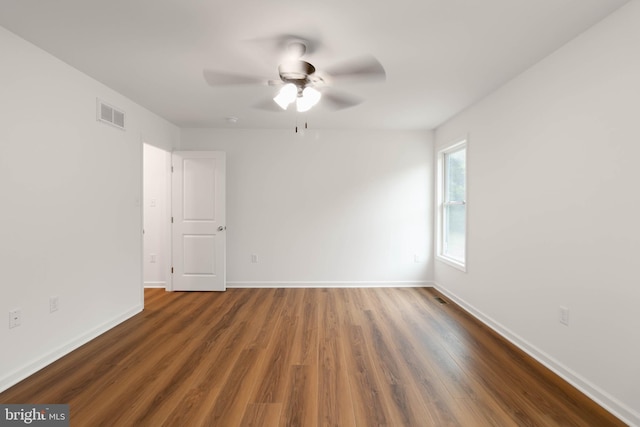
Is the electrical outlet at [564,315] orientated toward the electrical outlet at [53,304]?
yes

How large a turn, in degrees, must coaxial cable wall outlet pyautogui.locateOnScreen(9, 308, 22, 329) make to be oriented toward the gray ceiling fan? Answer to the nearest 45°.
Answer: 0° — it already faces it

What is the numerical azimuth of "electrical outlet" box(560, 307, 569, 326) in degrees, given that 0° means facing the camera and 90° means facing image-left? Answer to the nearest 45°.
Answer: approximately 45°

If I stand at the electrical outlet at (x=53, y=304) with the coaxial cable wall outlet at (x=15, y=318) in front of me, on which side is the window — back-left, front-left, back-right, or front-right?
back-left

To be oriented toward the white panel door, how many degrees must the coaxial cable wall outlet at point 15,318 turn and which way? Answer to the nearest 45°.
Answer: approximately 90° to its left

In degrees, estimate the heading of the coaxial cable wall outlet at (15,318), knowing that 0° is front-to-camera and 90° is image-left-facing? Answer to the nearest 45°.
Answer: approximately 315°

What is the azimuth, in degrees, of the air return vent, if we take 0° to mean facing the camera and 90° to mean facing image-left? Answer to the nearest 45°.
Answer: approximately 315°

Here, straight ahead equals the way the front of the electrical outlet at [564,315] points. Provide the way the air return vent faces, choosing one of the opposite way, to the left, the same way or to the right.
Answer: the opposite way

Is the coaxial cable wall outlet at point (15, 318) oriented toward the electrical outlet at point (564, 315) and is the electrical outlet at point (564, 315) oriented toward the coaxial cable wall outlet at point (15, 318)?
yes
